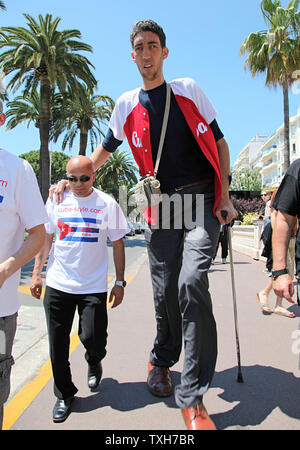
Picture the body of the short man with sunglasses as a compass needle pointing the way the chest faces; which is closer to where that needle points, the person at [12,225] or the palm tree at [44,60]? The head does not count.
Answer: the person

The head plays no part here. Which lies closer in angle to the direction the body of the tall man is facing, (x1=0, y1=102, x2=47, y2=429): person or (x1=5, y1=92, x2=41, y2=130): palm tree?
the person

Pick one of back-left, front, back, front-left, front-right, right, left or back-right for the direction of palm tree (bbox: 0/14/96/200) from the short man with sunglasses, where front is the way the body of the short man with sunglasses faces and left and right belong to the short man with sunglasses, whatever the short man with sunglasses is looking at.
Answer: back

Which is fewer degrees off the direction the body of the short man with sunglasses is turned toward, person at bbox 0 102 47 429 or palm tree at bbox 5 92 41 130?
the person

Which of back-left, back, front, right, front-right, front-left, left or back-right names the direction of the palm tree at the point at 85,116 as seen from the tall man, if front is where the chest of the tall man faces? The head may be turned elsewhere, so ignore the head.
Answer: back

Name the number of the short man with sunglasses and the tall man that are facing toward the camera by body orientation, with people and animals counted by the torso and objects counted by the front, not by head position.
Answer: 2

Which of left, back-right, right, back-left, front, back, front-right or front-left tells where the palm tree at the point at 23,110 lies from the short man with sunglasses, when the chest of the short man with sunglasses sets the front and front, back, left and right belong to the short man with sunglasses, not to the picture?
back

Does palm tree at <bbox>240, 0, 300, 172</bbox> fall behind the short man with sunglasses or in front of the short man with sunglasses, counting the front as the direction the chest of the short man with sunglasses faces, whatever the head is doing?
behind
